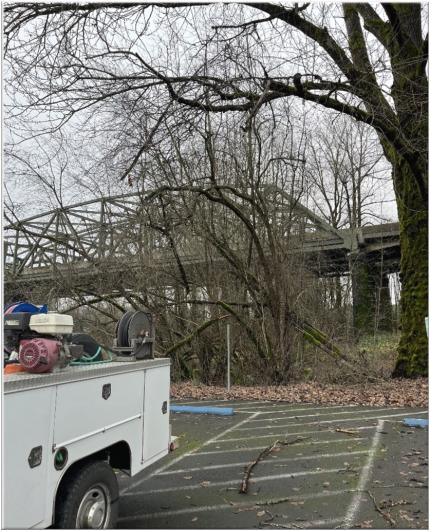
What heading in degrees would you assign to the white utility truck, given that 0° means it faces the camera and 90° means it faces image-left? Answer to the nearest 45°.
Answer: approximately 45°

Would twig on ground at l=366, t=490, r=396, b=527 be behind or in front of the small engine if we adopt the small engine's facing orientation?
behind

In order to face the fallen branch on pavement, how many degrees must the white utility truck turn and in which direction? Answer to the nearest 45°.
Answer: approximately 180°

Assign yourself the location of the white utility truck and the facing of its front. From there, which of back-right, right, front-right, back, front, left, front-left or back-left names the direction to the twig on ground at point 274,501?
back

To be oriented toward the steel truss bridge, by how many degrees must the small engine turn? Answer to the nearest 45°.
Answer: approximately 135° to its right

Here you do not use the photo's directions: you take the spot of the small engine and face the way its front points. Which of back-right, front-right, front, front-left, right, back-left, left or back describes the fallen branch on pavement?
back

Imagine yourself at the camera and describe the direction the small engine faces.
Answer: facing the viewer and to the left of the viewer

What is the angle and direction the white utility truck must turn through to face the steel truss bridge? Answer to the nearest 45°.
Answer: approximately 135° to its right

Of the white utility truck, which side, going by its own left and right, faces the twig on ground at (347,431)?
back
